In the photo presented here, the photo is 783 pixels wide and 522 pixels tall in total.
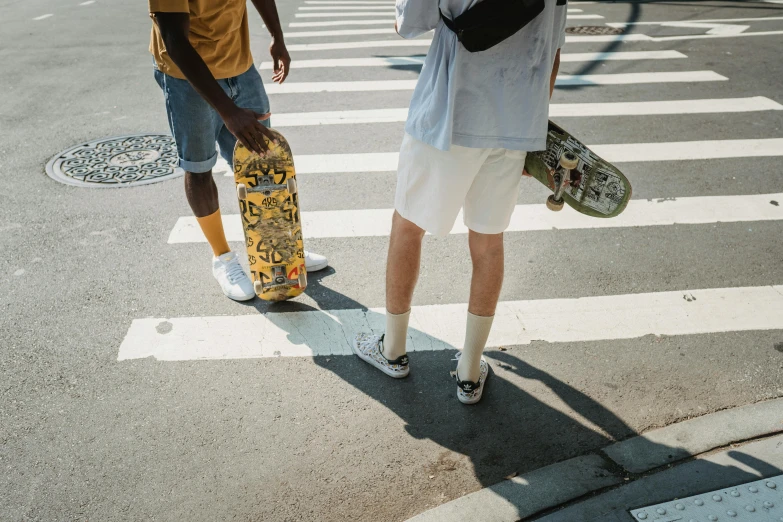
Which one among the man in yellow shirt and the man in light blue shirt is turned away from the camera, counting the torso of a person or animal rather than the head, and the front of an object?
the man in light blue shirt

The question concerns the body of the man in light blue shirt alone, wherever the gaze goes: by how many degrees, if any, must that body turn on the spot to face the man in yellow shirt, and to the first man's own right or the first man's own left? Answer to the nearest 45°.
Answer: approximately 45° to the first man's own left

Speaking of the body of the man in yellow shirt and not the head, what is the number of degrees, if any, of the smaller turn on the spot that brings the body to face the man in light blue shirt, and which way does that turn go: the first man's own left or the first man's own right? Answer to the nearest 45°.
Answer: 0° — they already face them

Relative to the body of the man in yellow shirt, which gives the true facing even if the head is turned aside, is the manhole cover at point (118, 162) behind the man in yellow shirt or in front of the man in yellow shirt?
behind

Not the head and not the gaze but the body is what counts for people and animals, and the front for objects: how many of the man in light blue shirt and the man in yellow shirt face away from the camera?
1

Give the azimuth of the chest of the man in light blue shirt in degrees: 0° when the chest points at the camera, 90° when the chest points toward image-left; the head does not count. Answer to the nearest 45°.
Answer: approximately 180°

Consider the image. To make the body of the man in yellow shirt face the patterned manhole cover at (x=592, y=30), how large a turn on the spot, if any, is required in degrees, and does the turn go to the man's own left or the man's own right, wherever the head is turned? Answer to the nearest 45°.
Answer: approximately 90° to the man's own left

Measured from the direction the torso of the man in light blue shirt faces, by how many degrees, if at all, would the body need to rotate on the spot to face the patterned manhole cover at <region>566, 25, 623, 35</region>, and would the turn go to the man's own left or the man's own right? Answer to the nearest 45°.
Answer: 0° — they already face it

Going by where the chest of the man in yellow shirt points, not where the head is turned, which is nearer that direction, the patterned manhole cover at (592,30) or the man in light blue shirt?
the man in light blue shirt

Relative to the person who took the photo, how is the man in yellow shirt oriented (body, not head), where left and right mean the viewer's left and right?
facing the viewer and to the right of the viewer

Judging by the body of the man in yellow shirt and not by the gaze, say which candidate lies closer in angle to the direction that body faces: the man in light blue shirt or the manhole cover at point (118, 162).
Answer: the man in light blue shirt

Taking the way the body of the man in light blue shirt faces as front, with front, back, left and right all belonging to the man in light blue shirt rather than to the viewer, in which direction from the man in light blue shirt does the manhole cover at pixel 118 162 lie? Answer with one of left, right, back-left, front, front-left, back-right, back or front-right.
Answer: front-left
